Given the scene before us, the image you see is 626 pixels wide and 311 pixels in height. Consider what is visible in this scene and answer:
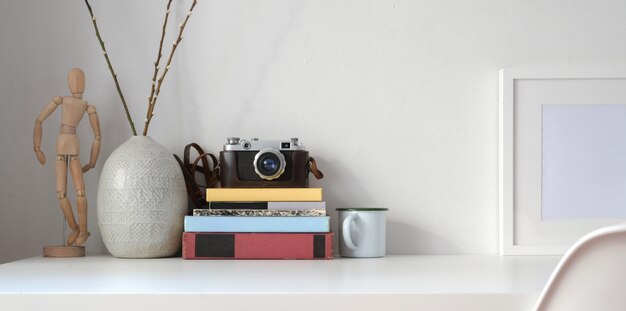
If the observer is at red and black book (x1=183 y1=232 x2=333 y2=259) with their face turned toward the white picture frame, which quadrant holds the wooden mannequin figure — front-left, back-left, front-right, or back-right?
back-left

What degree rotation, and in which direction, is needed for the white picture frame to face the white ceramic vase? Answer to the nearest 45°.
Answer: approximately 45° to its right

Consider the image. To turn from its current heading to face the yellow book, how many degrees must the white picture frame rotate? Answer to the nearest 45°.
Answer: approximately 45° to its right

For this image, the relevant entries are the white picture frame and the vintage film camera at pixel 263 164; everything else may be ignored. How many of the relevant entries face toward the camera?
2

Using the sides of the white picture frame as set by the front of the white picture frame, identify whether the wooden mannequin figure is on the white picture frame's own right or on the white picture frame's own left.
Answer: on the white picture frame's own right

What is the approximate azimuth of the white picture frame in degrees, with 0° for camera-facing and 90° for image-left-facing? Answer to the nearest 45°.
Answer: approximately 0°

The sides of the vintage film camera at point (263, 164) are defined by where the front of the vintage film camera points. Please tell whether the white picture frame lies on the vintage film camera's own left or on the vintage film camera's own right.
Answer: on the vintage film camera's own left

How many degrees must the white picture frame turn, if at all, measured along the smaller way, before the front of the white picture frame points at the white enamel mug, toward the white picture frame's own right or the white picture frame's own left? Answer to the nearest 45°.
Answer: approximately 45° to the white picture frame's own right

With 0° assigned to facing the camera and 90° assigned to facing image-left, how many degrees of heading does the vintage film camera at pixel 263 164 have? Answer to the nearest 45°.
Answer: approximately 0°
